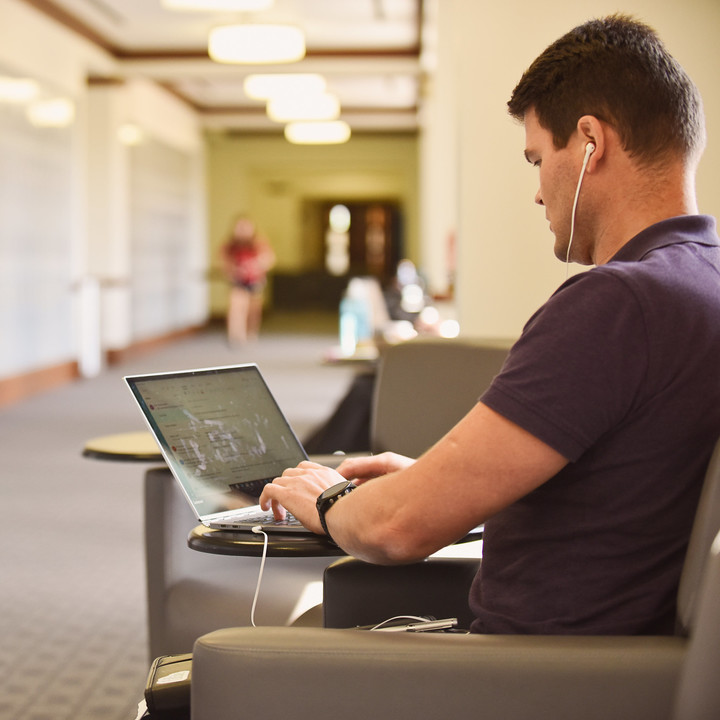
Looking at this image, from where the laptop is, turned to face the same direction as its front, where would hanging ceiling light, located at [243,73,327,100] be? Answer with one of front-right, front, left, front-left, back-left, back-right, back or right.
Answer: back-left

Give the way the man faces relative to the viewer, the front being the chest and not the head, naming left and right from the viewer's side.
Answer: facing away from the viewer and to the left of the viewer

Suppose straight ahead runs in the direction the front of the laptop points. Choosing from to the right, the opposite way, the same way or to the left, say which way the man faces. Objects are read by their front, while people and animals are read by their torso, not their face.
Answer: the opposite way

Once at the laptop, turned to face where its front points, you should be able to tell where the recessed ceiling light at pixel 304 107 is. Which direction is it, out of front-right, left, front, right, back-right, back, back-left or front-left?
back-left

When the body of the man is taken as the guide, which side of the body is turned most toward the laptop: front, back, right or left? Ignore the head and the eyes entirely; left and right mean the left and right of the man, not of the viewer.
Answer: front

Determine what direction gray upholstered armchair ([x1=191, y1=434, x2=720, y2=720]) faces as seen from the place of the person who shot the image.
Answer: facing to the left of the viewer

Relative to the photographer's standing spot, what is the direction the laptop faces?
facing the viewer and to the right of the viewer

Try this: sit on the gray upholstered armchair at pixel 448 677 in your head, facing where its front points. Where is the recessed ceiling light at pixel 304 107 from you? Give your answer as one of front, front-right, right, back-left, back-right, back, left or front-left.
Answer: right

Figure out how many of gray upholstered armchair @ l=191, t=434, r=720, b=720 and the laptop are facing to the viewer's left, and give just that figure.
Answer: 1

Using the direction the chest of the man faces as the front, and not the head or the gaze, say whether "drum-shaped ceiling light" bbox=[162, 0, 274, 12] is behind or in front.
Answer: in front

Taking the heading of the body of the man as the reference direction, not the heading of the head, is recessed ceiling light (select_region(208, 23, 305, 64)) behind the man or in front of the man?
in front
